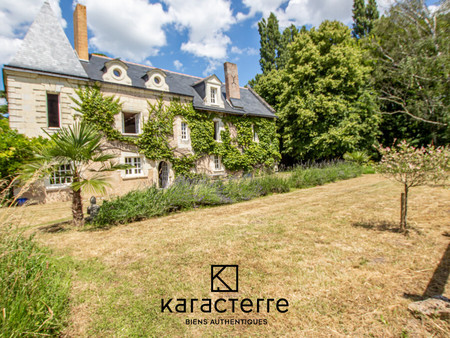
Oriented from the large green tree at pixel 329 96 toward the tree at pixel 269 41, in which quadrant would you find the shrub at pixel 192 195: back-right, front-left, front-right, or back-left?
back-left

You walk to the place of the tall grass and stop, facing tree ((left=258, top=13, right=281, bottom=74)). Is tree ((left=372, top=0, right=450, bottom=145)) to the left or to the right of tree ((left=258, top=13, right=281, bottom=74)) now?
right

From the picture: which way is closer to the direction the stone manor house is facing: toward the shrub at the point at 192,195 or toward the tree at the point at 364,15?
the shrub

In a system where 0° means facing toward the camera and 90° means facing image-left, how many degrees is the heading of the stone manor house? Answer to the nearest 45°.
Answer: approximately 315°

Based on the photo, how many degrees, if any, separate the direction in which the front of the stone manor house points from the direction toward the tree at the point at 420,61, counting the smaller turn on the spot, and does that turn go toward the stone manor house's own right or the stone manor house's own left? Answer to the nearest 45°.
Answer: approximately 45° to the stone manor house's own left

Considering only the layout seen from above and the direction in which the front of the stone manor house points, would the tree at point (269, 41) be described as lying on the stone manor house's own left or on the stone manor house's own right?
on the stone manor house's own left

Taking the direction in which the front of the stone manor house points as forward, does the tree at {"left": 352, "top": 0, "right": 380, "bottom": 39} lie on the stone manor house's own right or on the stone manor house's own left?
on the stone manor house's own left

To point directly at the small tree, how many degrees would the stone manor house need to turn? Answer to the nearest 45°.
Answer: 0° — it already faces it

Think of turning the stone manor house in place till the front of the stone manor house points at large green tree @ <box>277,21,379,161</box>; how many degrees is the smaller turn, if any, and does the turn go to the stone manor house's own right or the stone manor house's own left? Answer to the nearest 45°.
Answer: approximately 45° to the stone manor house's own left

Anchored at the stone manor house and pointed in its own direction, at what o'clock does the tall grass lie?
The tall grass is roughly at 1 o'clock from the stone manor house.
